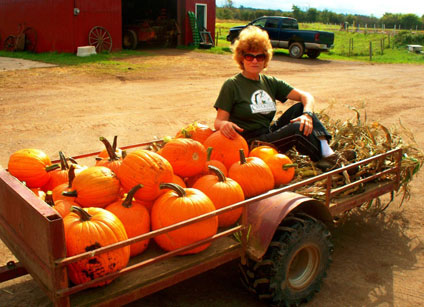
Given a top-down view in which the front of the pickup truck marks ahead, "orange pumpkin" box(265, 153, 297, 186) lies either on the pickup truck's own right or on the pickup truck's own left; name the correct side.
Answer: on the pickup truck's own left

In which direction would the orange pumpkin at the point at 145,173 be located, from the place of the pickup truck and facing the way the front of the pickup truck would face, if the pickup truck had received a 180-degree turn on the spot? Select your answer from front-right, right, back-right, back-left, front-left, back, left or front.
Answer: front-right

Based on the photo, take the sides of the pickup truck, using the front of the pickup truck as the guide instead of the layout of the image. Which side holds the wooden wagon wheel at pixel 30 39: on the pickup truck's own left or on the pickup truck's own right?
on the pickup truck's own left

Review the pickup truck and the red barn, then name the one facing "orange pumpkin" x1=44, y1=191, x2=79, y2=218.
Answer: the red barn

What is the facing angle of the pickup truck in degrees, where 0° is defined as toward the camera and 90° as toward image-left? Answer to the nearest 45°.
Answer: approximately 135°

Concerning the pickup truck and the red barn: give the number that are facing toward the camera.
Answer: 1

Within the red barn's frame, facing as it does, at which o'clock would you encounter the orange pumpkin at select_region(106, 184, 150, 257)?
The orange pumpkin is roughly at 12 o'clock from the red barn.

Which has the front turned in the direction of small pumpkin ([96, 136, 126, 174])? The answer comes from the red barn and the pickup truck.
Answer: the red barn

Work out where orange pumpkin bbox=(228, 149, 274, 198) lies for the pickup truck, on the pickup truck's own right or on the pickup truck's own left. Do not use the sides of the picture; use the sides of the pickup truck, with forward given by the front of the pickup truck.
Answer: on the pickup truck's own left

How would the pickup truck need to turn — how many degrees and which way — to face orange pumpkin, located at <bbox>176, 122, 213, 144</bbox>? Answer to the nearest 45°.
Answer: approximately 135° to its left

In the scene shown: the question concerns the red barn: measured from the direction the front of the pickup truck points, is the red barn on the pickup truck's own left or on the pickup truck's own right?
on the pickup truck's own left

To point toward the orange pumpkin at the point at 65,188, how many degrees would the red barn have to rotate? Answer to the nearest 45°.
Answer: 0° — it already faces it
